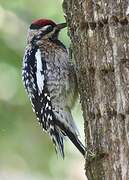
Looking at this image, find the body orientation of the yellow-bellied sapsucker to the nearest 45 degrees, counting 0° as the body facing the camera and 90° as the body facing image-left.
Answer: approximately 270°
